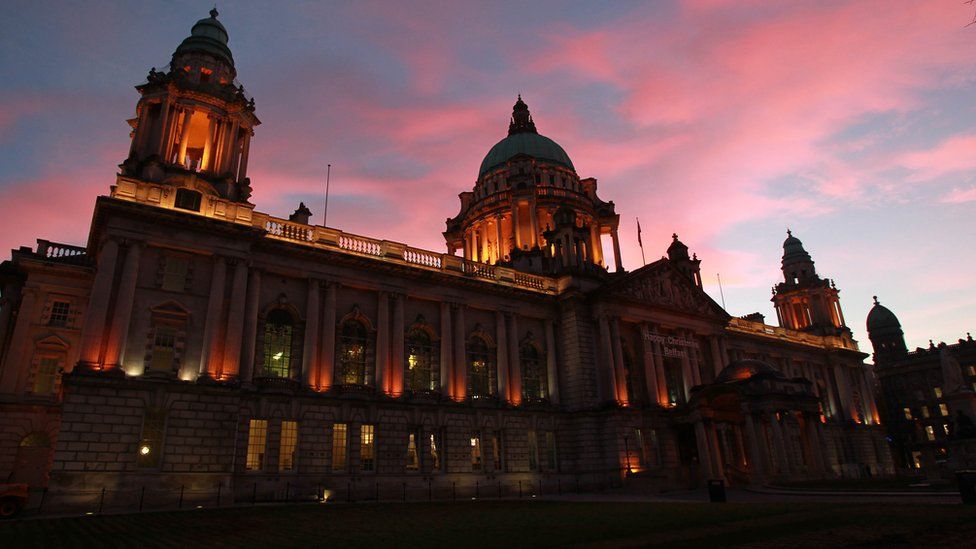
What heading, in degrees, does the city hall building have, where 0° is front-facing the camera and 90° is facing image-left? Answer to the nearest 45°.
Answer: approximately 315°
